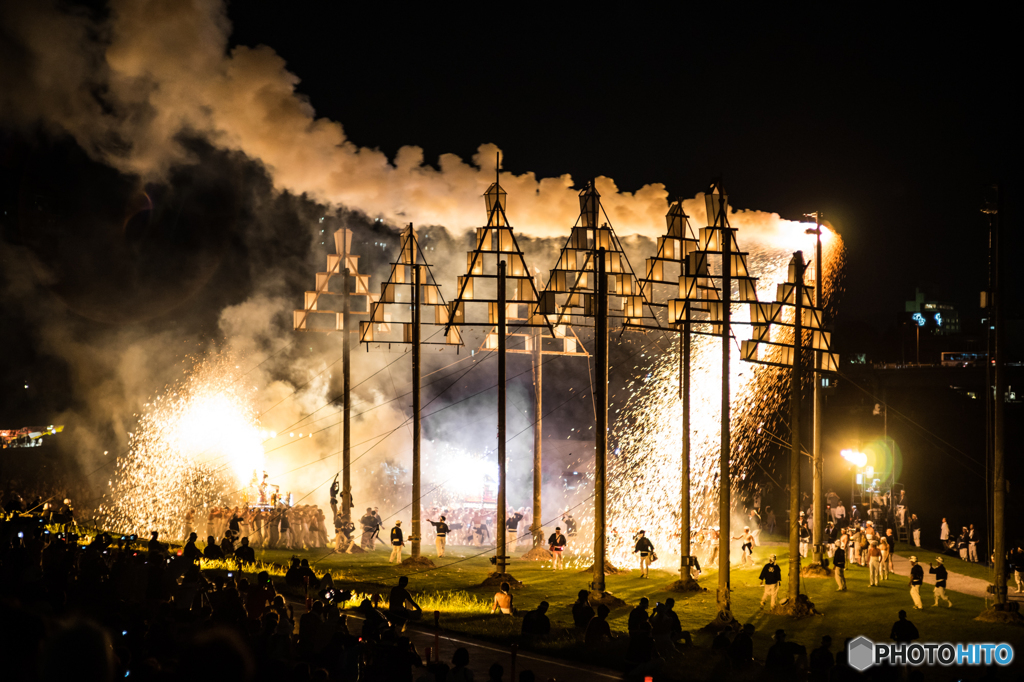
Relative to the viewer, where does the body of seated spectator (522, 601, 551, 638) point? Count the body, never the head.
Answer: away from the camera

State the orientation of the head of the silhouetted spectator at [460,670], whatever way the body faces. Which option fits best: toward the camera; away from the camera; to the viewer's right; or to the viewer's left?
away from the camera

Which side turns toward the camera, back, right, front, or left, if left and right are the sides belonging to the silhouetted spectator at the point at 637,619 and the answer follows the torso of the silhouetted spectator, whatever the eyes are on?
back

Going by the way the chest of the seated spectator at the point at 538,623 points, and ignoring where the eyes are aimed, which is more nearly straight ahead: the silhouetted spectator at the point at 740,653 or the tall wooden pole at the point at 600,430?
the tall wooden pole

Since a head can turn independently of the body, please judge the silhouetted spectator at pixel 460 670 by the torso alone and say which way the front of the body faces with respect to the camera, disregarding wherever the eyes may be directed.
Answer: away from the camera

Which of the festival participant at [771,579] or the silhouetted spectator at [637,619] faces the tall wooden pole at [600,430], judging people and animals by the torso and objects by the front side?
the silhouetted spectator
